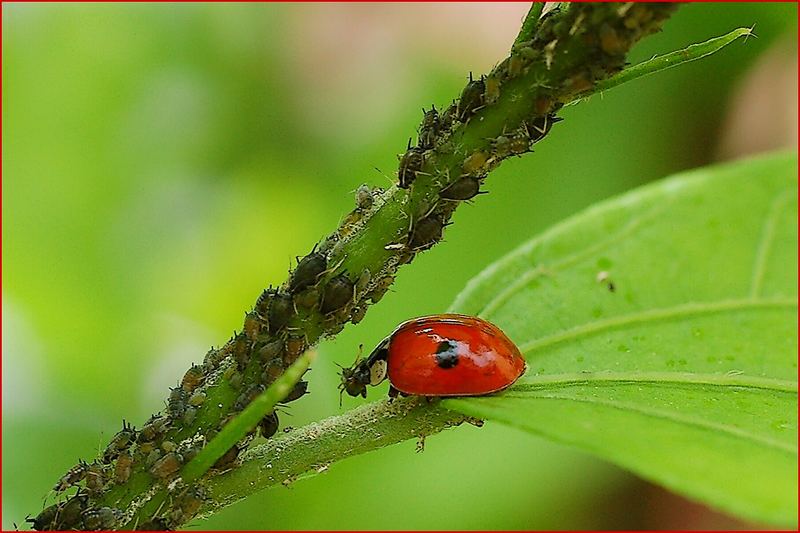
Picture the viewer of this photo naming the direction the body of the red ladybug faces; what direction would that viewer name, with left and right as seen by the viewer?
facing to the left of the viewer
